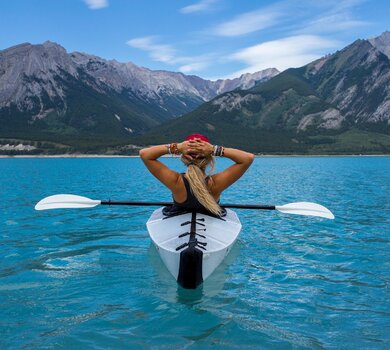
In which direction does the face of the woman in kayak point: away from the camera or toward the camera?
away from the camera

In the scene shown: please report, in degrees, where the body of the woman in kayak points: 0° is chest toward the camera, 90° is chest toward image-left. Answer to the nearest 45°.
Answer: approximately 180°
